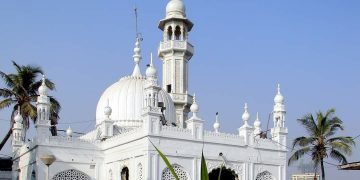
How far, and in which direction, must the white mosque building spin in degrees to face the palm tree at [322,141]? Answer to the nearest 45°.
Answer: approximately 90° to its left

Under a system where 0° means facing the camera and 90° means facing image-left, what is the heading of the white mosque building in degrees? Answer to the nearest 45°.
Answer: approximately 315°
